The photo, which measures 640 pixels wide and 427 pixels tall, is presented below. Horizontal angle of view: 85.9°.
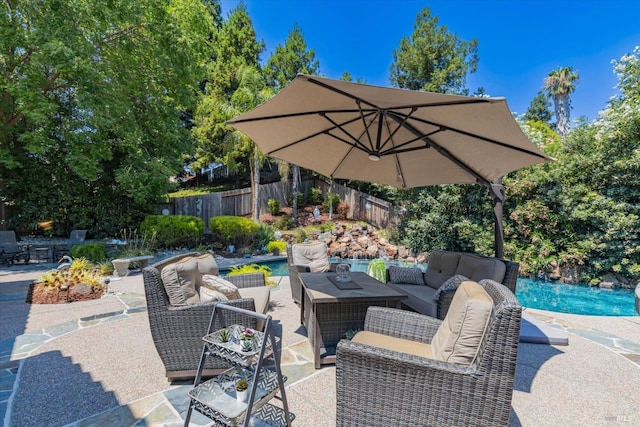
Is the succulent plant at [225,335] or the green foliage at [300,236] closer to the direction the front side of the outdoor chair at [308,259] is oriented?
the succulent plant

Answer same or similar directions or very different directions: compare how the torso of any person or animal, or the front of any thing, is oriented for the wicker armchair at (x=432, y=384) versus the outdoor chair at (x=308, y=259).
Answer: very different directions

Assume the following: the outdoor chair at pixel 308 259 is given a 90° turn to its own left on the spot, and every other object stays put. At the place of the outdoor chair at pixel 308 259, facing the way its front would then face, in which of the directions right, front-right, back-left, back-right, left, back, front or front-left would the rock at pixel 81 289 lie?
back-left

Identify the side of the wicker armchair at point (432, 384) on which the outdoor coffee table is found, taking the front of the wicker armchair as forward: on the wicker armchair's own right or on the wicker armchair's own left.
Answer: on the wicker armchair's own right

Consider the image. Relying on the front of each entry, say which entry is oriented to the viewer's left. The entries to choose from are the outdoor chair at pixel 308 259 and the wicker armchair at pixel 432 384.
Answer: the wicker armchair

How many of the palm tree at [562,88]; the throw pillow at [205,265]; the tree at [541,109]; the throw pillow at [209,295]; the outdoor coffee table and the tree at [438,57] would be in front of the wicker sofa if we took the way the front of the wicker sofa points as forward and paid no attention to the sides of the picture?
3

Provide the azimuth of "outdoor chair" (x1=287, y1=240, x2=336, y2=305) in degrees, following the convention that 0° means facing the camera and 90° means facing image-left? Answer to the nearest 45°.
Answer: approximately 315°

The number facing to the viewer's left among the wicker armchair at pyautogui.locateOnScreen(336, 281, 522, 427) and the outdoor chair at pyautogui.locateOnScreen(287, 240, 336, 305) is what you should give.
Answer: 1

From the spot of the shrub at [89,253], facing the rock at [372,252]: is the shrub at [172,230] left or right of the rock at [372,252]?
left

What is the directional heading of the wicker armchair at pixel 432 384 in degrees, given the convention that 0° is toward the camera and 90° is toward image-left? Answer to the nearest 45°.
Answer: approximately 90°

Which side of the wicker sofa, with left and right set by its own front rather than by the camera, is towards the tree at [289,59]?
right
